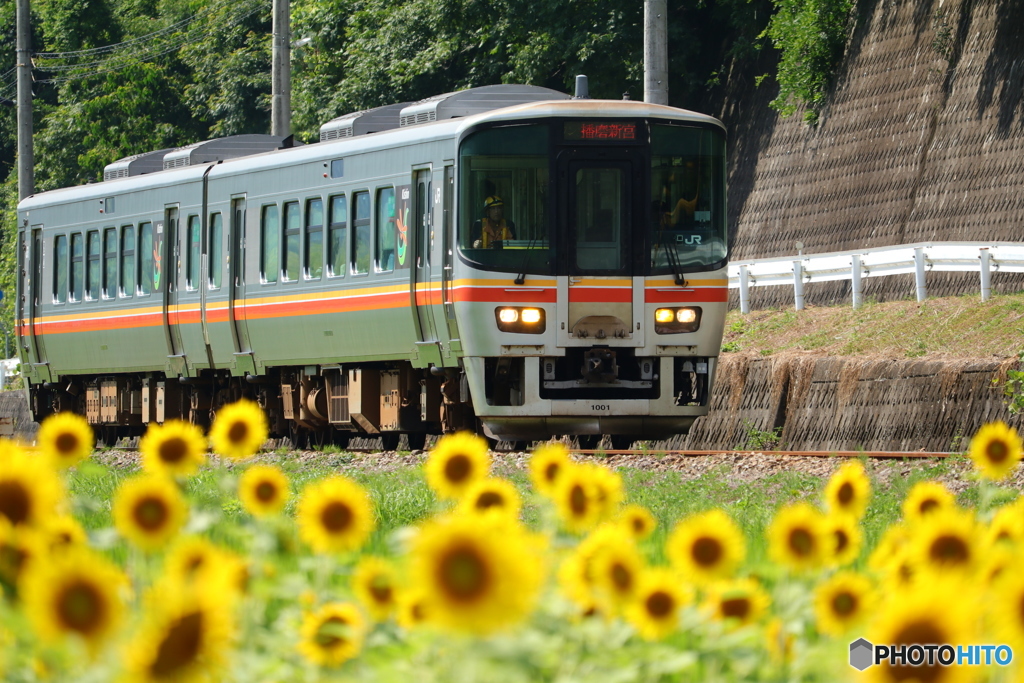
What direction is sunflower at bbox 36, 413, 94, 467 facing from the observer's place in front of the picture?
facing the viewer

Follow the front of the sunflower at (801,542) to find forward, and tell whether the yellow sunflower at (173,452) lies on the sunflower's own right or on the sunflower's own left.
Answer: on the sunflower's own right

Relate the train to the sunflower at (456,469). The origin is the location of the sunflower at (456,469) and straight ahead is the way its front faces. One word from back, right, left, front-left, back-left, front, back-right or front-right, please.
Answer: back

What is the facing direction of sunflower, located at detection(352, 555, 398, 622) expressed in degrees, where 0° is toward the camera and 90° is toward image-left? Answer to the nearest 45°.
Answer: approximately 315°

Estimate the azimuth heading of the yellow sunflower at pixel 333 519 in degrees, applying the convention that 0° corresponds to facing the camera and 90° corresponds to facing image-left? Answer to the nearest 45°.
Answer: approximately 0°

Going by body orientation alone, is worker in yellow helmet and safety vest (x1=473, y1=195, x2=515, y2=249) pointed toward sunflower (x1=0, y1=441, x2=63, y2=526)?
yes

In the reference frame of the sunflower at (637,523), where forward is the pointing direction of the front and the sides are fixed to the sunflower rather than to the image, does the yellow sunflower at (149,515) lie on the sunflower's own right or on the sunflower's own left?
on the sunflower's own right

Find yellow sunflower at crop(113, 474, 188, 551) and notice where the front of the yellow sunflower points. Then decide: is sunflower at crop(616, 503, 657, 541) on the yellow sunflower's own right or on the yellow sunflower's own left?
on the yellow sunflower's own left

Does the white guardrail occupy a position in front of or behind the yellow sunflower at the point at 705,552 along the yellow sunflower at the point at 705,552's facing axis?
behind

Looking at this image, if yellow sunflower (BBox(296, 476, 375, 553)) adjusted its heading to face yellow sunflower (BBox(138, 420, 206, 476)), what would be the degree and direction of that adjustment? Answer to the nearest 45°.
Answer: approximately 135° to its right

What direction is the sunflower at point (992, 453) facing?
toward the camera

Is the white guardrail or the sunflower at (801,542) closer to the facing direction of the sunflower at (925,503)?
the sunflower

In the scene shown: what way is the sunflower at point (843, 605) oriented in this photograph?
toward the camera

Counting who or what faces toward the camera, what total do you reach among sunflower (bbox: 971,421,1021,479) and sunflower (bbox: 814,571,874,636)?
2

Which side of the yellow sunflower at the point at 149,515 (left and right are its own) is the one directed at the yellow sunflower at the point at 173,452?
back

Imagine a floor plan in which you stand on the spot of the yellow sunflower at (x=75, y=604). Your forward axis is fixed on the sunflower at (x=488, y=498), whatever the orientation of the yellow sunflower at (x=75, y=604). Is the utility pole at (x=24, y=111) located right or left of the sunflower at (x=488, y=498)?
left
